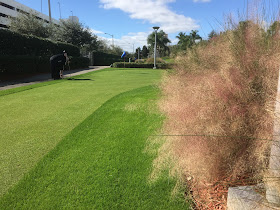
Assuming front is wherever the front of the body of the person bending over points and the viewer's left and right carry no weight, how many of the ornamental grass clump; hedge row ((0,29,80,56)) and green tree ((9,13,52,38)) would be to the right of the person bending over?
1

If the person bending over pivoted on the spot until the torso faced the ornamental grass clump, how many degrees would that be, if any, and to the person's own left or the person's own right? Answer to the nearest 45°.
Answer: approximately 90° to the person's own right

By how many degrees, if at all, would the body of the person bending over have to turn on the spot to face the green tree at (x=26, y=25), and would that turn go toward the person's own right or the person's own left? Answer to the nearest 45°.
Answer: approximately 90° to the person's own left

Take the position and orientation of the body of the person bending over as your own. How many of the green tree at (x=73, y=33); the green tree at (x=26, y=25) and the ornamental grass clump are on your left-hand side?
2

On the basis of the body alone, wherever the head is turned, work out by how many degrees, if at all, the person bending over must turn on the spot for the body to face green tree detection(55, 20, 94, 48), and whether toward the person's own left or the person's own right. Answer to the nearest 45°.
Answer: approximately 90° to the person's own left
